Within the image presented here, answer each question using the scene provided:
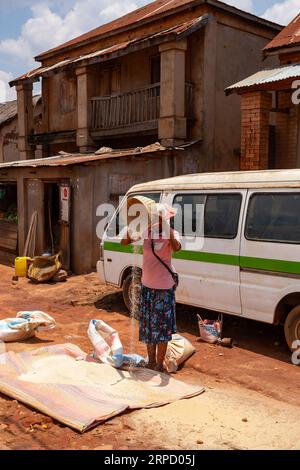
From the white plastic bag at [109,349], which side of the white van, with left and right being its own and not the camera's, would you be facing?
left

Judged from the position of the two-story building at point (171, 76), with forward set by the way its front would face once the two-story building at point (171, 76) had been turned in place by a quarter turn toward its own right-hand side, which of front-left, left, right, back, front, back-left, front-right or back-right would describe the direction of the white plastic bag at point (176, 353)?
back-left

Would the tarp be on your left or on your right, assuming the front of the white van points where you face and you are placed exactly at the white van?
on your left

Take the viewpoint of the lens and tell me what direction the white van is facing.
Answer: facing away from the viewer and to the left of the viewer

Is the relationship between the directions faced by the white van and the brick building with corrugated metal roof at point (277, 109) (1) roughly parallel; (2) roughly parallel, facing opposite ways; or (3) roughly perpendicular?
roughly perpendicular

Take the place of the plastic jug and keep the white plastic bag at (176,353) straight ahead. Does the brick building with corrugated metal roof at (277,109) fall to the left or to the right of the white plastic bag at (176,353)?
left

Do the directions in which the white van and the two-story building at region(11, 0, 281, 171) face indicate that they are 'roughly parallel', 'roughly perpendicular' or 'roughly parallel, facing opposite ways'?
roughly perpendicular

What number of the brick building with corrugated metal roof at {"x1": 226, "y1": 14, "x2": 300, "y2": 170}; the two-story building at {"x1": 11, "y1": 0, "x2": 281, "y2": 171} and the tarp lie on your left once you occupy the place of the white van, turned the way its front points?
1

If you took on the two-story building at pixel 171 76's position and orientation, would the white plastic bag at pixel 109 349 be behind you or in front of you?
in front

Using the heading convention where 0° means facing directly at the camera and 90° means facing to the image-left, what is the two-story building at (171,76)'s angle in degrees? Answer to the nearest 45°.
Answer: approximately 45°

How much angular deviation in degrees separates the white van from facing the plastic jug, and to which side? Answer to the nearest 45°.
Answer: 0° — it already faces it

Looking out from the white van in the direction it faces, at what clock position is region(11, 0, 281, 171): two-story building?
The two-story building is roughly at 1 o'clock from the white van.

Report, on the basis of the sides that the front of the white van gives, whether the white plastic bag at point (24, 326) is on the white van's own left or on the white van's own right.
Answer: on the white van's own left

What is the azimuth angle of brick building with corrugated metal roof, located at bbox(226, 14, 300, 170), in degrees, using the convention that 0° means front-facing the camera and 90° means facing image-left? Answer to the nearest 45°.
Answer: approximately 45°
